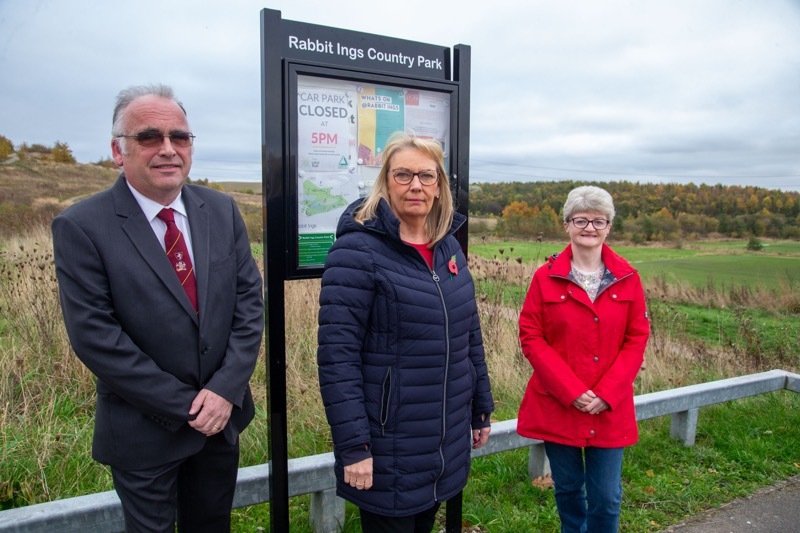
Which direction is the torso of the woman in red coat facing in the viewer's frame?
toward the camera

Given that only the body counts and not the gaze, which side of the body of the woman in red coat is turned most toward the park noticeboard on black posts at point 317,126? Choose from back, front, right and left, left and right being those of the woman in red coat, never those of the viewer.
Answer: right

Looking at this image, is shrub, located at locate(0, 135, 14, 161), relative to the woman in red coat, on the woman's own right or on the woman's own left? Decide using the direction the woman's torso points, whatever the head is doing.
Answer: on the woman's own right

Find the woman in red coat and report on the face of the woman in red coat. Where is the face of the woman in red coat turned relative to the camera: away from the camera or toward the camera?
toward the camera

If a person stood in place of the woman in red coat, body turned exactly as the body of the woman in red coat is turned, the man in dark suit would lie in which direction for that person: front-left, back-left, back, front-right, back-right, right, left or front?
front-right

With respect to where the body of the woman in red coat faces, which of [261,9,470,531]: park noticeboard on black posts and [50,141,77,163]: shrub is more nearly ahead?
the park noticeboard on black posts

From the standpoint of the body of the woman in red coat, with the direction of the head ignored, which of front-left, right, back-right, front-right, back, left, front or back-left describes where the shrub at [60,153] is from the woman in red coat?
back-right

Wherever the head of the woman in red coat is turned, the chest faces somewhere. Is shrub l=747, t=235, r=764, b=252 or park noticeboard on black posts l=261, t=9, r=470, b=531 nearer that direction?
the park noticeboard on black posts

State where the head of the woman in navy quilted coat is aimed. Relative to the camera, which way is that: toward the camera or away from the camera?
toward the camera

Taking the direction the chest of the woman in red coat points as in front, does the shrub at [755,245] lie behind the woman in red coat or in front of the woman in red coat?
behind
